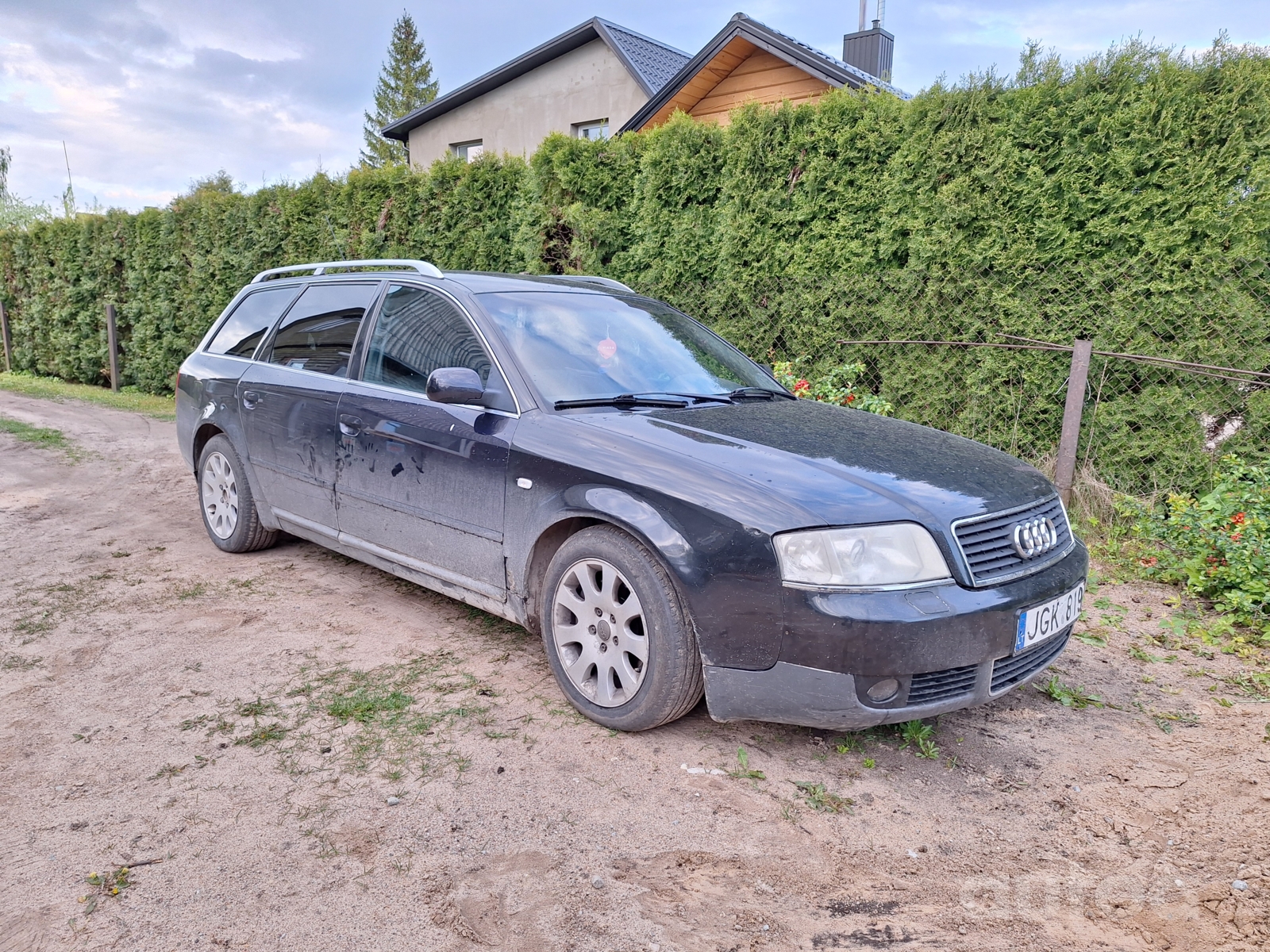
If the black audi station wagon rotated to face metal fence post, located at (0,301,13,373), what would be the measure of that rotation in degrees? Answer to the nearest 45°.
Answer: approximately 180°

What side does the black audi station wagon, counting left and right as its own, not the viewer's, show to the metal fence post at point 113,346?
back

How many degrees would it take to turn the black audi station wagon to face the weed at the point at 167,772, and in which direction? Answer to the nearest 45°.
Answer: approximately 135° to its right

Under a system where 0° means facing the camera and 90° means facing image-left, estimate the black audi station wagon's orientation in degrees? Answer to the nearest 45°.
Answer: approximately 315°

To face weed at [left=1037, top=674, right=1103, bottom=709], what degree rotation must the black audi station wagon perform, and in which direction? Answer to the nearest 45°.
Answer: approximately 45° to its left

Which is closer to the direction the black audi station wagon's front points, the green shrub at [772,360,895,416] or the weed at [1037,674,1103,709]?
the weed

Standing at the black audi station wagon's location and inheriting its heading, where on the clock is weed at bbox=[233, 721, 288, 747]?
The weed is roughly at 4 o'clock from the black audi station wagon.

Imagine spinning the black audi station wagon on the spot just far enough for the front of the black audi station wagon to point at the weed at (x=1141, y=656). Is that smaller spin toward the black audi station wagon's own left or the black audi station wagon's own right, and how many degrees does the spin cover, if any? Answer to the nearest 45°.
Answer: approximately 45° to the black audi station wagon's own left

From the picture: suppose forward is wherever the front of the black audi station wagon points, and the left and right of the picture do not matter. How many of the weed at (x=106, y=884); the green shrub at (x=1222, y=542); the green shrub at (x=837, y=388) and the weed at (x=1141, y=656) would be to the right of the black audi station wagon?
1

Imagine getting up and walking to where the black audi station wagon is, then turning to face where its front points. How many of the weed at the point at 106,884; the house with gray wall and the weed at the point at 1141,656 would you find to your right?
1

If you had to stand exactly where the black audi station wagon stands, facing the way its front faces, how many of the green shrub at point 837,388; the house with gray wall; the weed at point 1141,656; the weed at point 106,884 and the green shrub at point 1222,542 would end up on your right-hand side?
1

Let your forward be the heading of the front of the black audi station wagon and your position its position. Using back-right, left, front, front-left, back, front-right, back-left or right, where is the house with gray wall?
back-left

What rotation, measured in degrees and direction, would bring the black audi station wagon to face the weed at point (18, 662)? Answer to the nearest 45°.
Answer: approximately 135° to its right

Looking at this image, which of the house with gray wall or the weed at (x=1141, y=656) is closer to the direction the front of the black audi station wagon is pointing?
the weed
